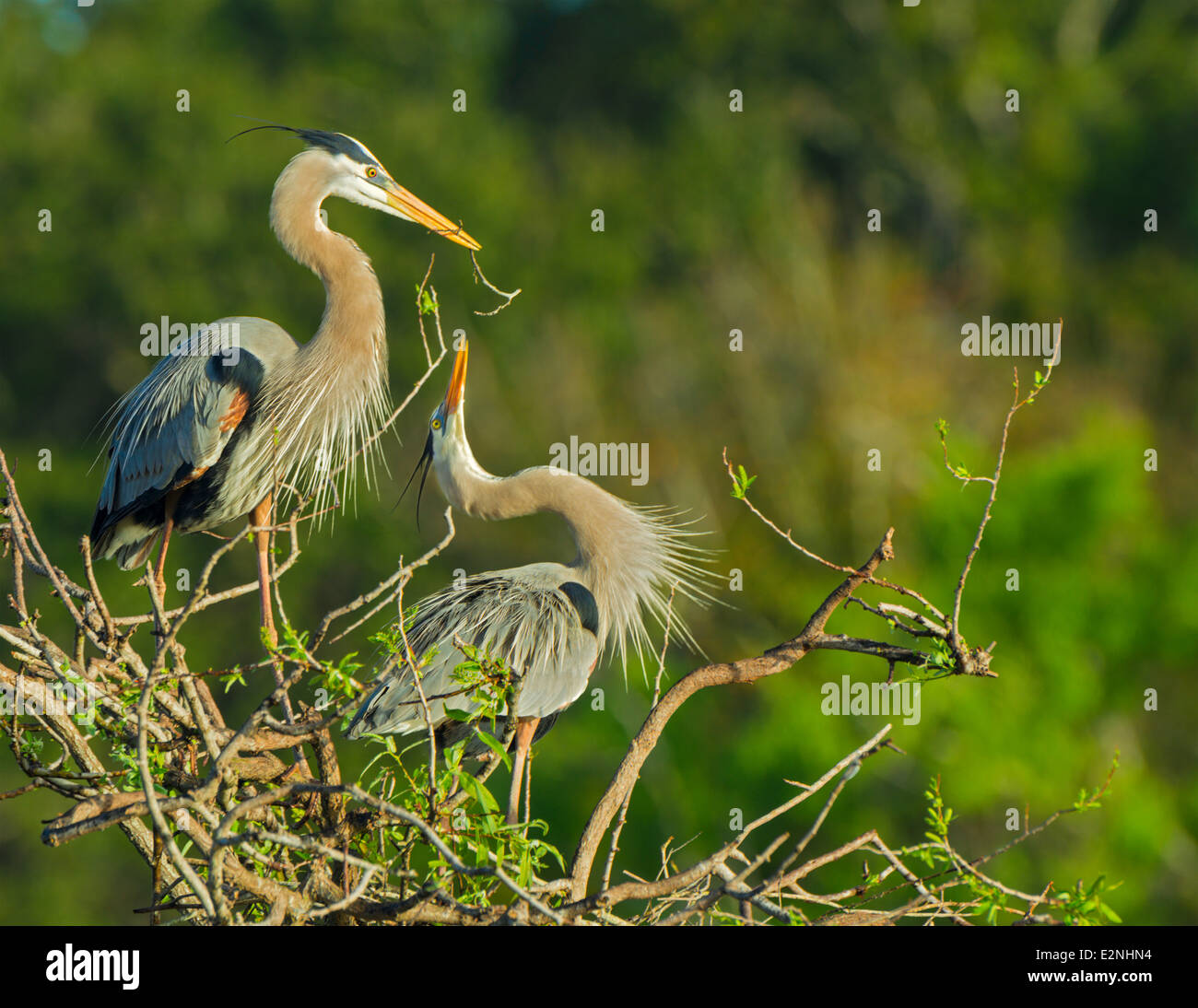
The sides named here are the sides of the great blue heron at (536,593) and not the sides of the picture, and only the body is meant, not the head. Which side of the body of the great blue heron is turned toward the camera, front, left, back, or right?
right

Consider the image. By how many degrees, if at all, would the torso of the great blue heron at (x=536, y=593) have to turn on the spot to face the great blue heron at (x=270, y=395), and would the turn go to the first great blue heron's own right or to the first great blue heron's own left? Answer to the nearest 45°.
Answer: approximately 135° to the first great blue heron's own left
